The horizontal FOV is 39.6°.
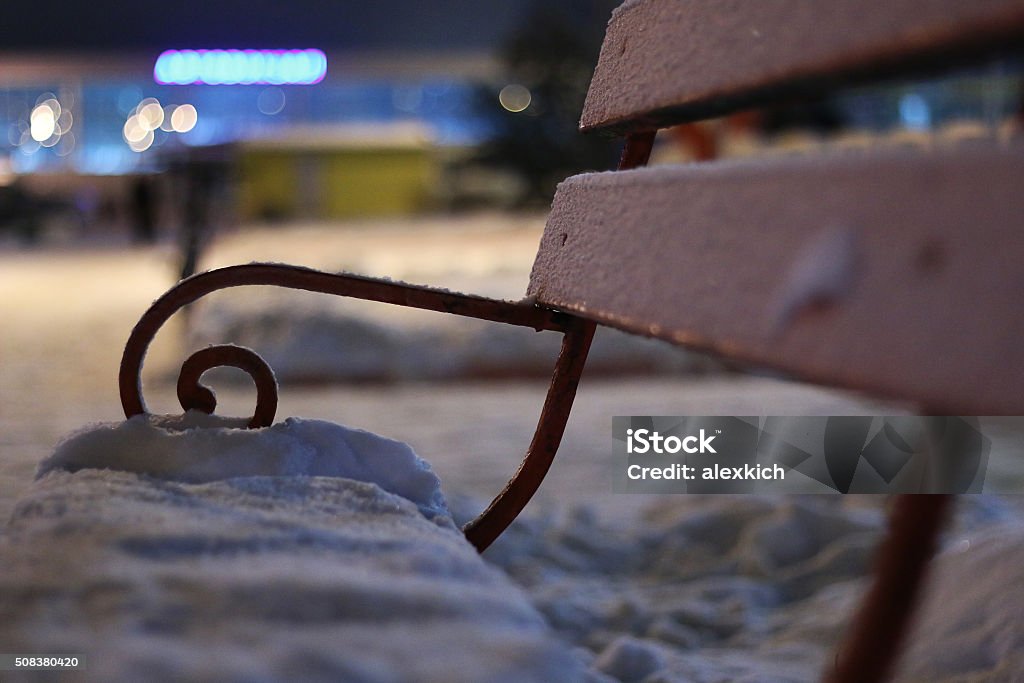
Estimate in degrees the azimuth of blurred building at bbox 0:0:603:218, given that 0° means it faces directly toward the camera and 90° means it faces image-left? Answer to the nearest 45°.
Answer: approximately 0°

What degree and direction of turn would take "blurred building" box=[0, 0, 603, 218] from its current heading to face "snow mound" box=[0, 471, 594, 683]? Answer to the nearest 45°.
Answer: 0° — it already faces it

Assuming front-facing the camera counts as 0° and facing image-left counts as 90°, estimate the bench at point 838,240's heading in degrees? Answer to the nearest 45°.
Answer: approximately 45°
